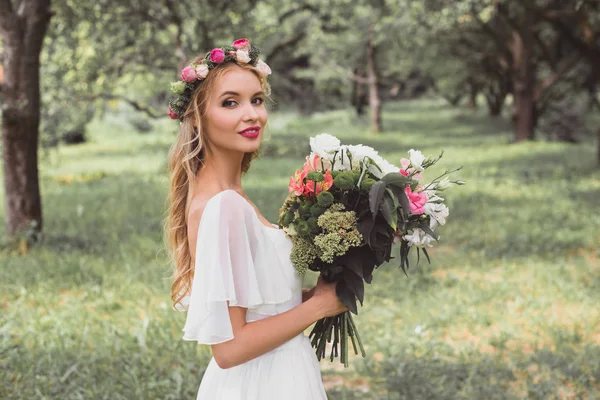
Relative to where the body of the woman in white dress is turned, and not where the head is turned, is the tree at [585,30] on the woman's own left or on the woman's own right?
on the woman's own left

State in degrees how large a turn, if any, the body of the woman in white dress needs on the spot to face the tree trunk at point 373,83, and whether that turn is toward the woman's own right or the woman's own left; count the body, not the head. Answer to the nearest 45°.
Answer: approximately 90° to the woman's own left

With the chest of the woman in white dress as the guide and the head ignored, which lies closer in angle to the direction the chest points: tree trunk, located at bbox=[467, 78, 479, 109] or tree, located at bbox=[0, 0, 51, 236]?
the tree trunk

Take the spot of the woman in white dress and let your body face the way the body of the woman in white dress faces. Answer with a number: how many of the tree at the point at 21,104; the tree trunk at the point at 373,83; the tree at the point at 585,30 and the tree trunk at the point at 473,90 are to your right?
0

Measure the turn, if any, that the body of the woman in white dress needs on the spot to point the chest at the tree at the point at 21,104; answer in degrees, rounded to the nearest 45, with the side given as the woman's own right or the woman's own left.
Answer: approximately 135° to the woman's own left

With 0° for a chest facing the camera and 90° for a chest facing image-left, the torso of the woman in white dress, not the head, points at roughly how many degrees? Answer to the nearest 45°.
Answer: approximately 270°

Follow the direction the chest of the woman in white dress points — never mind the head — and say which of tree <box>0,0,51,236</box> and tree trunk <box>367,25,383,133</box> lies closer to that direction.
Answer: the tree trunk

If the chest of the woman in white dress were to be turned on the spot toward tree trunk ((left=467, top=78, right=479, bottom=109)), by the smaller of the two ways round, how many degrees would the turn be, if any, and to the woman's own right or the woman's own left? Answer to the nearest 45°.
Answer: approximately 90° to the woman's own left
